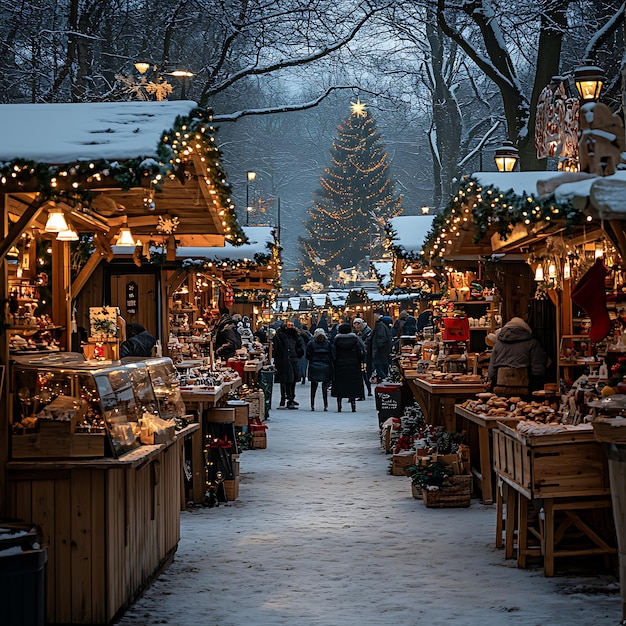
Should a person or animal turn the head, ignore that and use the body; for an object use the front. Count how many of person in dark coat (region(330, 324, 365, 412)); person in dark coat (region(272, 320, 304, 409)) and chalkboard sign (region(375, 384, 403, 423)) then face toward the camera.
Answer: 2

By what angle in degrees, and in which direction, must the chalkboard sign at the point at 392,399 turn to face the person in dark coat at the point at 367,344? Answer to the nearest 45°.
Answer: approximately 180°

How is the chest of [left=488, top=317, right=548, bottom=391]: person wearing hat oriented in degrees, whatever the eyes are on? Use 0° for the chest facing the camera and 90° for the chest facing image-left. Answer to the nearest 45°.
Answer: approximately 180°

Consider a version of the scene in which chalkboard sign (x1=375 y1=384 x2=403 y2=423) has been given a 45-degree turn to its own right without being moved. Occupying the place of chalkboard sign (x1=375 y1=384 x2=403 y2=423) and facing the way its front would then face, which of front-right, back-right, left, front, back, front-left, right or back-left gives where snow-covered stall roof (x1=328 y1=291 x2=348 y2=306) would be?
back-right

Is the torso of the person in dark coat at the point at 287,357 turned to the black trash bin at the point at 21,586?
yes

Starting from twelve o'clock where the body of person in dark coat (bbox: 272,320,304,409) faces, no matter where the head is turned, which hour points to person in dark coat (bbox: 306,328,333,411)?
person in dark coat (bbox: 306,328,333,411) is roughly at 8 o'clock from person in dark coat (bbox: 272,320,304,409).

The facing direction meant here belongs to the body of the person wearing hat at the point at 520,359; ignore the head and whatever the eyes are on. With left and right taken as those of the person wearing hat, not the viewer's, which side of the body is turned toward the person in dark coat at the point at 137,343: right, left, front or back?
left

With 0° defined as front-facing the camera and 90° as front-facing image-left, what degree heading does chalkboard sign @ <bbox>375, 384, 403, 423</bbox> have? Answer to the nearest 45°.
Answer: approximately 0°

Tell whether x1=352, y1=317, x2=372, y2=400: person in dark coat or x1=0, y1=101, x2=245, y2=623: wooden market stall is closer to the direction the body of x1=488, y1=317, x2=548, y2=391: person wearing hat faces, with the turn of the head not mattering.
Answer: the person in dark coat

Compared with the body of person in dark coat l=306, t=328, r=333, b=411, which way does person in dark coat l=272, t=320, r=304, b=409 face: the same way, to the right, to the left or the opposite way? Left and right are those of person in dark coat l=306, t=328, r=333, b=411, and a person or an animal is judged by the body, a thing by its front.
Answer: the opposite way

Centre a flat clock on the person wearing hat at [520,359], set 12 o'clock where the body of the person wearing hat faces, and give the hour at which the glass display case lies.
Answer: The glass display case is roughly at 7 o'clock from the person wearing hat.

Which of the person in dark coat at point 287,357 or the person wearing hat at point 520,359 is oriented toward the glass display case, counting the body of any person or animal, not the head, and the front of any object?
the person in dark coat

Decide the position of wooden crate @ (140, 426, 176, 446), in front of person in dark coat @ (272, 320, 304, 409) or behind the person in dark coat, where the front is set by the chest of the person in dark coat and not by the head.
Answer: in front
